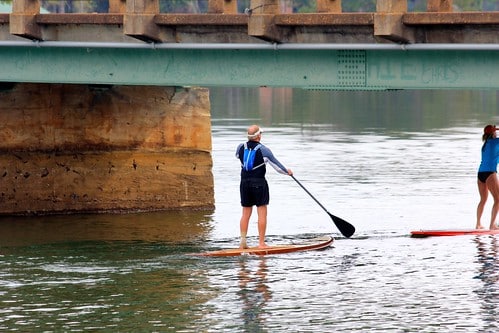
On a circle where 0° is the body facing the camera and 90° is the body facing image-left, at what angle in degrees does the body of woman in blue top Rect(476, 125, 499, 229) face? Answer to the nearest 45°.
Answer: approximately 225°

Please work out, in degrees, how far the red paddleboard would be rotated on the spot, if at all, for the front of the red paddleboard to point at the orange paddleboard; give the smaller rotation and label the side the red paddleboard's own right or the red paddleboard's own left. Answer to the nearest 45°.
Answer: approximately 135° to the red paddleboard's own right

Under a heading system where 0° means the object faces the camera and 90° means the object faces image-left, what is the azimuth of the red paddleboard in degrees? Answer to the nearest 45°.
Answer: approximately 270°

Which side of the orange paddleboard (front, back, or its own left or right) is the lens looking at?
right

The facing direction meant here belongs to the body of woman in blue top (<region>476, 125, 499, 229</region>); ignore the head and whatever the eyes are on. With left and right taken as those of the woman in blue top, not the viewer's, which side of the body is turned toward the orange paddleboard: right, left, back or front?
back
